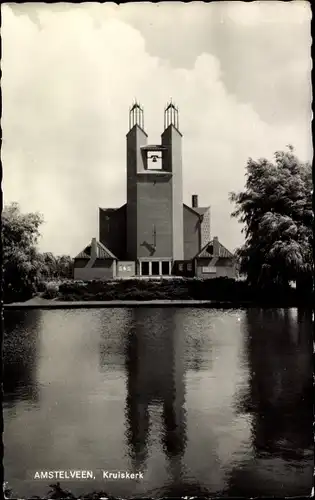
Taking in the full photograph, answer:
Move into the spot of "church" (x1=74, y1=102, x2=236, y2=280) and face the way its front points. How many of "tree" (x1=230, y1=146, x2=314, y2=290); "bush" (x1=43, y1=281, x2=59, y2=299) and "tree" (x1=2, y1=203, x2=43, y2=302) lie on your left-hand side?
1

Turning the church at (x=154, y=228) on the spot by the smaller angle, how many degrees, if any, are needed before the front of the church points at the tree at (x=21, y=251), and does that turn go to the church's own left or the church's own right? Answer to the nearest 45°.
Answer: approximately 45° to the church's own right

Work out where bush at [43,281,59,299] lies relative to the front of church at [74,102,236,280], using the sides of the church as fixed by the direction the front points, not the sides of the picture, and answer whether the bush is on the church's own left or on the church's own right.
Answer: on the church's own right

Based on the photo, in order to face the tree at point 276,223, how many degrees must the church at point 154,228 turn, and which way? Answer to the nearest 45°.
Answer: approximately 90° to its left

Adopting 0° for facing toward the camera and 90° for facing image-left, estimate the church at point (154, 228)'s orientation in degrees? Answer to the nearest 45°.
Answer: approximately 0°
